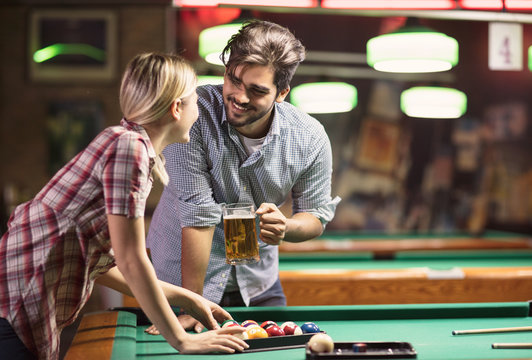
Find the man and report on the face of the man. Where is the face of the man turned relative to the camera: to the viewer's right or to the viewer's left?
to the viewer's left

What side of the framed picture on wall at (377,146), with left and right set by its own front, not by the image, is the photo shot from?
front

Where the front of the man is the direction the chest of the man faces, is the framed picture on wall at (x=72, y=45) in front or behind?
behind

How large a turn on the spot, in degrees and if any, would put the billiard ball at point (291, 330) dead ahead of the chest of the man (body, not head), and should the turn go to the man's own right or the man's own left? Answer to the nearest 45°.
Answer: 0° — they already face it

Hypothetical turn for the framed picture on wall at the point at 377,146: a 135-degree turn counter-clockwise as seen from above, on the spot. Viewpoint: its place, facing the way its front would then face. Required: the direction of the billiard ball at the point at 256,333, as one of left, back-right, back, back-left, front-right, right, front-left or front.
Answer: back-right

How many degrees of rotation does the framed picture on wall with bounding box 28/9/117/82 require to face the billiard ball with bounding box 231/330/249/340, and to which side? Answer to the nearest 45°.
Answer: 0° — it already faces it

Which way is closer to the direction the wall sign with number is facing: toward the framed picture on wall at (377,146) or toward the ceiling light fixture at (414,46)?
the ceiling light fixture

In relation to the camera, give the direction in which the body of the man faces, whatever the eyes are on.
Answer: toward the camera

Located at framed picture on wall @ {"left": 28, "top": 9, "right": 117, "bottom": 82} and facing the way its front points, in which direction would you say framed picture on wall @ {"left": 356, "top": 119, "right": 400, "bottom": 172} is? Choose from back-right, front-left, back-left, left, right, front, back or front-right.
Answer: left

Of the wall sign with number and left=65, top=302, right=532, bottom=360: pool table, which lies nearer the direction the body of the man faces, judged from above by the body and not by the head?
the pool table

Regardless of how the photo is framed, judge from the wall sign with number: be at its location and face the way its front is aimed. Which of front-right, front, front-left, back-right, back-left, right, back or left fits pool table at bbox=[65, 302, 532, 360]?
front

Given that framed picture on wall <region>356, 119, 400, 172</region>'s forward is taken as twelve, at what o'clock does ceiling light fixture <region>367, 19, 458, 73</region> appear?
The ceiling light fixture is roughly at 12 o'clock from the framed picture on wall.

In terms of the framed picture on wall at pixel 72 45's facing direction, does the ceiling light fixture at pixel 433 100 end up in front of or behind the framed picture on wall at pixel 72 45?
in front

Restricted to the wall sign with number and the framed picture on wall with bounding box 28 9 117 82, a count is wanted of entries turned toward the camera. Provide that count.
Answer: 2

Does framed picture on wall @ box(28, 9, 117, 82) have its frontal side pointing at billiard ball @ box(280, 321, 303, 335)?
yes

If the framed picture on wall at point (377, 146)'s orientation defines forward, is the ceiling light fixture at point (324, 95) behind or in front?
in front
